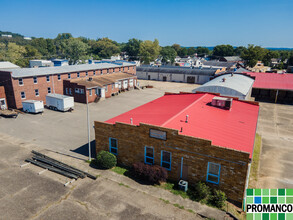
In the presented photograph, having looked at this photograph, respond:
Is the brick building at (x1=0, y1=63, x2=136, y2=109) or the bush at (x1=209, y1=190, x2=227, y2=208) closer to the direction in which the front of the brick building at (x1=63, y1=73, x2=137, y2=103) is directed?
the bush

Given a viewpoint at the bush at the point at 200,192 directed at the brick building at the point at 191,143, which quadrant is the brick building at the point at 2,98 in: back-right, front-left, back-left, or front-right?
front-left

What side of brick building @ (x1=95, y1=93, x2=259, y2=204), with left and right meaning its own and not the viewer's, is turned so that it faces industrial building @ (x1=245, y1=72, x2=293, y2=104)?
back

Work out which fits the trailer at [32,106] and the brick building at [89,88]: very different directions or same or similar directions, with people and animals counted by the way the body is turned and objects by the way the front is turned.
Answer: same or similar directions

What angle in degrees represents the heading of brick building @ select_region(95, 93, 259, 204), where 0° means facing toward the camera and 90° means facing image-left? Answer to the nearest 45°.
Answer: approximately 45°

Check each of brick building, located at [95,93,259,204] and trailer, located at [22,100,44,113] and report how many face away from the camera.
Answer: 0

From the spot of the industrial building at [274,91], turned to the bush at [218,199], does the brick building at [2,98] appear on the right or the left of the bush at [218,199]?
right

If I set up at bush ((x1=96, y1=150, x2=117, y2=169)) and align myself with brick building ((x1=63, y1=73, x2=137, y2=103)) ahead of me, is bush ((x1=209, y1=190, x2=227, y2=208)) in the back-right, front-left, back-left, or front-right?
back-right

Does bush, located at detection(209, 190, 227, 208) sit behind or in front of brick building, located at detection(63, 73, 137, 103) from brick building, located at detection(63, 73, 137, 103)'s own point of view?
in front

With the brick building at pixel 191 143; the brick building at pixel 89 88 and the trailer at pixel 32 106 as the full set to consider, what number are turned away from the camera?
0

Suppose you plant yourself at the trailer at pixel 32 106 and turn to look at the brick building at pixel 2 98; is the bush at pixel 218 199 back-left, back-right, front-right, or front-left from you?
back-left

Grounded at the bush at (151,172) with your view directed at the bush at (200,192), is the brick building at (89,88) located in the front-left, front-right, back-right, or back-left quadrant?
back-left
